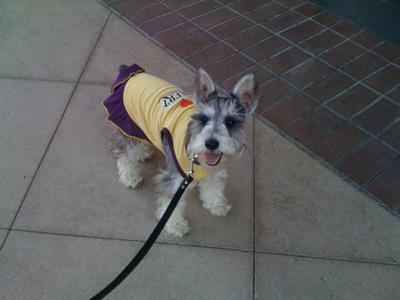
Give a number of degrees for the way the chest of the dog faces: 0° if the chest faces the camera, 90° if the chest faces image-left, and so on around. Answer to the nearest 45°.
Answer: approximately 315°
